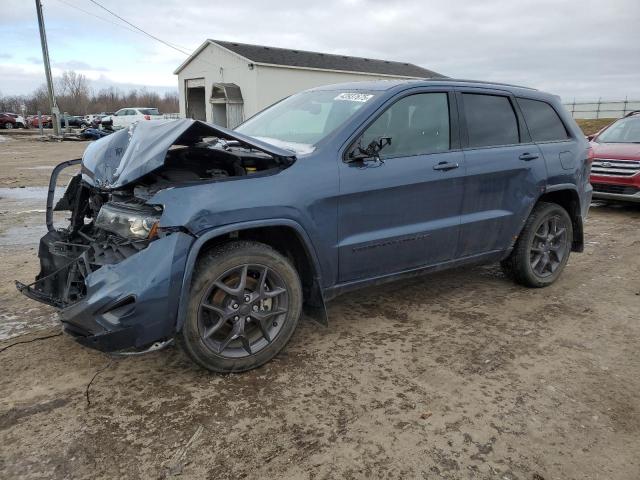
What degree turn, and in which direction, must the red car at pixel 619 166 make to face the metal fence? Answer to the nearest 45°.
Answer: approximately 135° to its right

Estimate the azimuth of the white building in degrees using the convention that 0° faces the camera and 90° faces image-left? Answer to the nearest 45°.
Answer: approximately 45°

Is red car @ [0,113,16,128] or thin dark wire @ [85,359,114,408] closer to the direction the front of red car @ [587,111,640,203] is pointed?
the thin dark wire

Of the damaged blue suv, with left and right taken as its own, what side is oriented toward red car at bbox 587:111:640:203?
back

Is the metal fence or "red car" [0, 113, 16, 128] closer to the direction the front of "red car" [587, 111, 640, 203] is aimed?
the red car

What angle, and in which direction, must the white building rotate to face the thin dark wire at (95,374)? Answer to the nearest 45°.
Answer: approximately 45° to its left

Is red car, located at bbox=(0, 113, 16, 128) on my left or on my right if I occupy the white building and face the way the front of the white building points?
on my right

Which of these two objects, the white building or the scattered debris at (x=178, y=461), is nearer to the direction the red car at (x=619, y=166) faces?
the scattered debris

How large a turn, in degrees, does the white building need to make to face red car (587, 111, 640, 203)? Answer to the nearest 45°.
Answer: approximately 90° to its left

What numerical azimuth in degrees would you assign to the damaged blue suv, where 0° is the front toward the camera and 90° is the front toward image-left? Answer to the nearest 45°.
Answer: approximately 45°
